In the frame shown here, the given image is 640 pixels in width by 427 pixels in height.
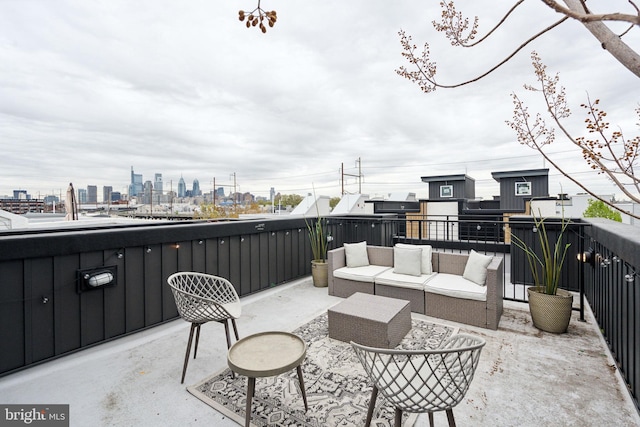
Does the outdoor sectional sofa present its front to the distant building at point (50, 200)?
no

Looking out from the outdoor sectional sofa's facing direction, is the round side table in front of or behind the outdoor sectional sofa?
in front

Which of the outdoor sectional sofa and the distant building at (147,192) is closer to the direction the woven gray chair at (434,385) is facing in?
the distant building

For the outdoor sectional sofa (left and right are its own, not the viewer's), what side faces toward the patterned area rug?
front

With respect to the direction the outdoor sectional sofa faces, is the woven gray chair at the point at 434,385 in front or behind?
in front

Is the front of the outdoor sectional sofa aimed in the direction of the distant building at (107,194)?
no

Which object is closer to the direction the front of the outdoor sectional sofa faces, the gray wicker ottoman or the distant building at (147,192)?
the gray wicker ottoman

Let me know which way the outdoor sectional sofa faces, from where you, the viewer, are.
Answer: facing the viewer and to the left of the viewer

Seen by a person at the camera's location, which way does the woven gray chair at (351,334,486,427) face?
facing away from the viewer and to the left of the viewer

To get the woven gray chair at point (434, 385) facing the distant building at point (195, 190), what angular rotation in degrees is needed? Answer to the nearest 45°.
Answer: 0° — it already faces it

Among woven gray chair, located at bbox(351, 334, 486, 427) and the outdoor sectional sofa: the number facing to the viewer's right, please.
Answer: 0

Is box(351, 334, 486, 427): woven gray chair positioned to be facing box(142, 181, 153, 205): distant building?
yes

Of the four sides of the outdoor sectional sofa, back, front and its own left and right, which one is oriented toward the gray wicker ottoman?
front

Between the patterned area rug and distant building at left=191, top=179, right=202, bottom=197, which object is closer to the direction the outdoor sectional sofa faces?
the patterned area rug

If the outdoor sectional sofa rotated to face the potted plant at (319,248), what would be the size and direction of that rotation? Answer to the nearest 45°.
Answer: approximately 90° to its right

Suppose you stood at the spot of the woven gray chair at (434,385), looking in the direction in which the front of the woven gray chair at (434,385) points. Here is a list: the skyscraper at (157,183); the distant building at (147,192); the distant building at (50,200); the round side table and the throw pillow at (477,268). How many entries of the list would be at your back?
0

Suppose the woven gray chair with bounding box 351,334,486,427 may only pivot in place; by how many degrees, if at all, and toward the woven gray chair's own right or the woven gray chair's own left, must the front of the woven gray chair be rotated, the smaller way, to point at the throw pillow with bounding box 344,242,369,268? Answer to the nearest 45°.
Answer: approximately 45° to the woven gray chair's own right

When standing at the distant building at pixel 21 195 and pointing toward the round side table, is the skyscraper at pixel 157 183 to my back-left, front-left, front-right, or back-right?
back-left
